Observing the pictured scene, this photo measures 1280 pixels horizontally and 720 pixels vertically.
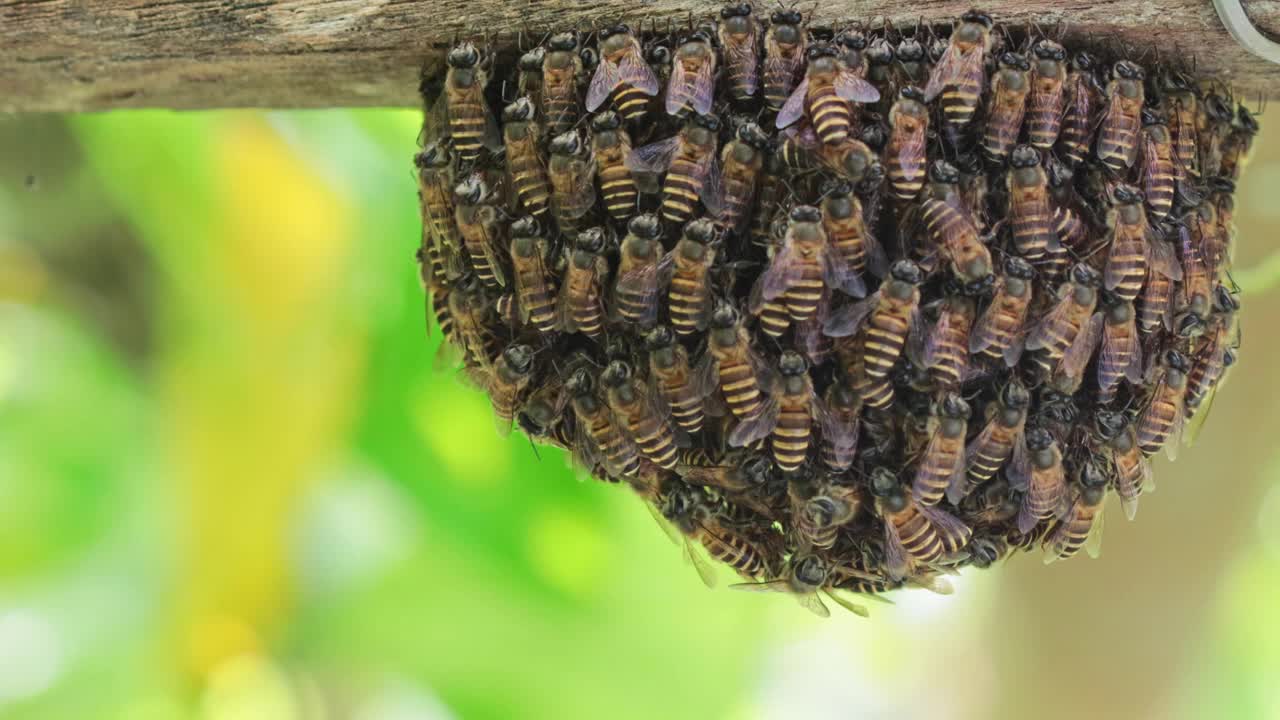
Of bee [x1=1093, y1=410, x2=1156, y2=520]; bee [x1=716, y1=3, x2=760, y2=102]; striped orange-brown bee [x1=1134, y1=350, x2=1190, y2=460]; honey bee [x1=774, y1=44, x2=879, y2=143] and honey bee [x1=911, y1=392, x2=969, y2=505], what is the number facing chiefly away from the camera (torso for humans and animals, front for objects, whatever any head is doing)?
5

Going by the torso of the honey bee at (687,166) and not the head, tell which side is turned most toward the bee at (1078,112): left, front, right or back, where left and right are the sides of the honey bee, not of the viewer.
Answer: right

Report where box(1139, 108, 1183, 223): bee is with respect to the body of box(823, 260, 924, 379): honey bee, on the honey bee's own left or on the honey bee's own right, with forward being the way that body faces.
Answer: on the honey bee's own right

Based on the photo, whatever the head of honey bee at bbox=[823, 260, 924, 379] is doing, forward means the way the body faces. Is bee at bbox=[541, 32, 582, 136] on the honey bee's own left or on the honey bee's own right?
on the honey bee's own left

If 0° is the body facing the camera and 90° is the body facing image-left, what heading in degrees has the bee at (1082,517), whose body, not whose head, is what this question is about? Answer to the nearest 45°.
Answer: approximately 180°

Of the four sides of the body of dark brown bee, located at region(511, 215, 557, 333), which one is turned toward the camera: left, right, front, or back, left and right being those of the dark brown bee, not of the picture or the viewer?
back

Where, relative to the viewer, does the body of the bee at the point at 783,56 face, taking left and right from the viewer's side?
facing away from the viewer

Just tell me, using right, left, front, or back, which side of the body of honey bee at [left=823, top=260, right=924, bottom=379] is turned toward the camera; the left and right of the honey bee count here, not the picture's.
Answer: back

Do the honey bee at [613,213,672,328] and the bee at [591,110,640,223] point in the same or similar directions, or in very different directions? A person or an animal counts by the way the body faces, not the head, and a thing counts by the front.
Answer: same or similar directions

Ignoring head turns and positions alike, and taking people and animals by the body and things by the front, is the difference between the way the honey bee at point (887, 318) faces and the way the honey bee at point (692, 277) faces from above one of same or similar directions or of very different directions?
same or similar directions

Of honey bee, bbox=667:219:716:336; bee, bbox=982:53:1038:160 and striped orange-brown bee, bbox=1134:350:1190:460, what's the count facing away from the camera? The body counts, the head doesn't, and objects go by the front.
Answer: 3

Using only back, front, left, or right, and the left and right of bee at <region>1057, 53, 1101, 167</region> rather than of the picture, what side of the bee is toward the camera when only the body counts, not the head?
back

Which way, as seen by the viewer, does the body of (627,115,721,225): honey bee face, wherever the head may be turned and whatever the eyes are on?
away from the camera

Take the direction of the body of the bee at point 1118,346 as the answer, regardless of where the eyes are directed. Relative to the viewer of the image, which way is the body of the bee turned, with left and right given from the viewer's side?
facing away from the viewer
